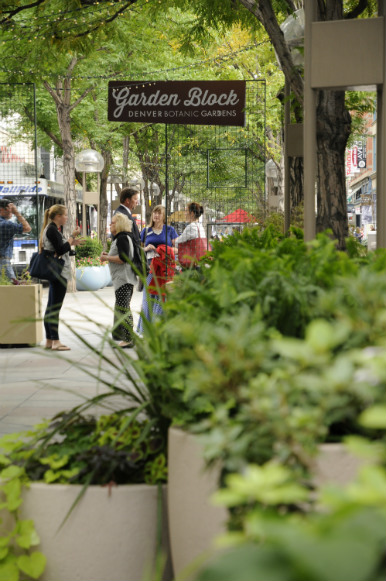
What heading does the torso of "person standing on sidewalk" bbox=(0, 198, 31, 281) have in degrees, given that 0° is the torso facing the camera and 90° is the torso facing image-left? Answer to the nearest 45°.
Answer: approximately 270°

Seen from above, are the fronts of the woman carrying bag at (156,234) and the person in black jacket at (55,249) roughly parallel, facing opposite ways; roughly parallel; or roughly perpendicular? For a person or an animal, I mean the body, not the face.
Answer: roughly perpendicular

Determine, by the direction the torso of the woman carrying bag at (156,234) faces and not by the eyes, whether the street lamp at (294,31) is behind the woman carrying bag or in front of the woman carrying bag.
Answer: in front

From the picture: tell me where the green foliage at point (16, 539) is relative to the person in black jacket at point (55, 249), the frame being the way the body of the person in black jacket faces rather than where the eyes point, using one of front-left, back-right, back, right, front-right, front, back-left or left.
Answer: right

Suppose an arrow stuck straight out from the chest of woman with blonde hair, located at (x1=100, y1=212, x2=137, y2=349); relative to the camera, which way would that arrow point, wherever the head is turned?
to the viewer's left

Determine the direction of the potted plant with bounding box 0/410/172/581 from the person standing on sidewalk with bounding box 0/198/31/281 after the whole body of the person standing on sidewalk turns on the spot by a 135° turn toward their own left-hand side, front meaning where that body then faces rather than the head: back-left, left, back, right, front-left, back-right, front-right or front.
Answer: back-left

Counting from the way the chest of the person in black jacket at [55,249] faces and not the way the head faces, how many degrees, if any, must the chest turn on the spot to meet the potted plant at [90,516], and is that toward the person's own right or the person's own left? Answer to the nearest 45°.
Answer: approximately 90° to the person's own right

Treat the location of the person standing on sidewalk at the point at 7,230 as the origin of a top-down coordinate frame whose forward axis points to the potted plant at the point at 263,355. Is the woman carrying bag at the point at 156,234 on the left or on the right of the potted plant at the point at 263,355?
left

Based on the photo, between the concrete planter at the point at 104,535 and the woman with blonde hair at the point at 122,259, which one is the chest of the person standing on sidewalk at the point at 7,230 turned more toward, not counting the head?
the woman with blonde hair

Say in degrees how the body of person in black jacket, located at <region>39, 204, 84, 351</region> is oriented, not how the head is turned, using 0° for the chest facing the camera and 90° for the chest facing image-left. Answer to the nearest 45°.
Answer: approximately 270°

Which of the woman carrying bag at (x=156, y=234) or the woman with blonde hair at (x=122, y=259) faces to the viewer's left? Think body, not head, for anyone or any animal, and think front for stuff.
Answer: the woman with blonde hair
